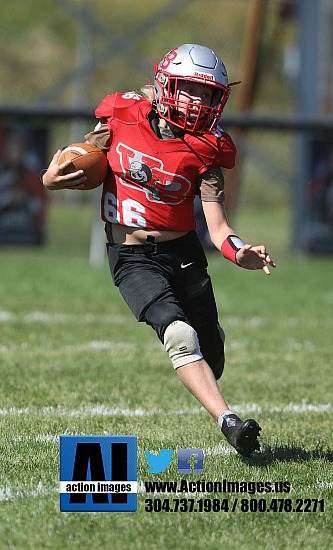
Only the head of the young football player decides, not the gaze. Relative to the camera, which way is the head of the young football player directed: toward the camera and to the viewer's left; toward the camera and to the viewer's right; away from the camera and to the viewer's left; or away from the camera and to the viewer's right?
toward the camera and to the viewer's right

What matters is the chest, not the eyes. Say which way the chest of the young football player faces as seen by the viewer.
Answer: toward the camera
